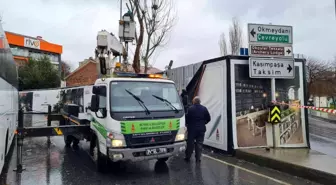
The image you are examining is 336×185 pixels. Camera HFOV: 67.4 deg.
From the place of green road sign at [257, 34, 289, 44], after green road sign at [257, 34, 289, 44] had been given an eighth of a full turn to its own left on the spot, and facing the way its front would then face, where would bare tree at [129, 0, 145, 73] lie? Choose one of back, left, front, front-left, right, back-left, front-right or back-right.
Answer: back

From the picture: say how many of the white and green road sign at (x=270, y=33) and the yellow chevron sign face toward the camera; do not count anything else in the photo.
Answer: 2

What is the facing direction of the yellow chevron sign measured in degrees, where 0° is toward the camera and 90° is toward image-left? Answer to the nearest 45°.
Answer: approximately 0°

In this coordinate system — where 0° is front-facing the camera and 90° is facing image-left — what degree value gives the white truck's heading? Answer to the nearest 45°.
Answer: approximately 315°

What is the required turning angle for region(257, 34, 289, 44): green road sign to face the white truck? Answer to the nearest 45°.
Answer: approximately 45° to its right

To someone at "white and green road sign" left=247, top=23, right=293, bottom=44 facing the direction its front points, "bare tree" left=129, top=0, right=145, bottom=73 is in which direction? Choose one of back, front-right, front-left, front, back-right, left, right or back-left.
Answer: back-right

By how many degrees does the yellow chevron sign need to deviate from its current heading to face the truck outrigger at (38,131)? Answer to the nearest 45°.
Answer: approximately 45° to its right

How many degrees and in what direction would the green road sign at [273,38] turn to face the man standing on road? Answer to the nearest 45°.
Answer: approximately 45° to its right

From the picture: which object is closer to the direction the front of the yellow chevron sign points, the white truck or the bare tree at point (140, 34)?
the white truck

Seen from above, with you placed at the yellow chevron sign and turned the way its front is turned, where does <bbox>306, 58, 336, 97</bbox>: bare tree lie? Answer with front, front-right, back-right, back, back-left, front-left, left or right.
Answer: back

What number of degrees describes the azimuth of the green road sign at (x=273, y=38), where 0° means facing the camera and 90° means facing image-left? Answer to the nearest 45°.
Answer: approximately 0°

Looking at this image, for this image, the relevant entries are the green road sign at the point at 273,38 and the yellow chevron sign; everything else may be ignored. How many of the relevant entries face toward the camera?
2
